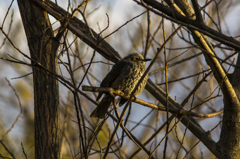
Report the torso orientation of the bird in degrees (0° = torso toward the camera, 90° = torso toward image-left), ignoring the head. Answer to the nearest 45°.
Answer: approximately 270°
